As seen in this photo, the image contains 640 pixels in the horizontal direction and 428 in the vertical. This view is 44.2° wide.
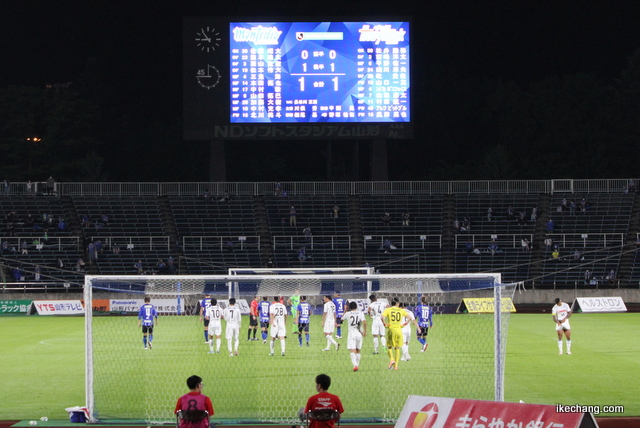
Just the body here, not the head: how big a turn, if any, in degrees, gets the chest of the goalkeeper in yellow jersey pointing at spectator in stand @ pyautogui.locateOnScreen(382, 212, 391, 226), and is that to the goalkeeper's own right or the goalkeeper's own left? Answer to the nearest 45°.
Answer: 0° — they already face them

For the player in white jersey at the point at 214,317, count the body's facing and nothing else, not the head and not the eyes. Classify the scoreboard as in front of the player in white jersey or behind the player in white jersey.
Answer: in front

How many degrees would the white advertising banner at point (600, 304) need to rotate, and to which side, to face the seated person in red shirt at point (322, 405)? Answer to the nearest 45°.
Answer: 0° — it already faces them

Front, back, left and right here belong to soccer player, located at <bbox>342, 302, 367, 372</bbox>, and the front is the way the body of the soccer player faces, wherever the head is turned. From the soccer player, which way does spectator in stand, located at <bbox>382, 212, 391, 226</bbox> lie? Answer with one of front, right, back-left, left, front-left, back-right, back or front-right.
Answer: front

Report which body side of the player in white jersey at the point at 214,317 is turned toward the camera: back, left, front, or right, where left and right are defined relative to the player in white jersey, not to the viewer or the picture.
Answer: back

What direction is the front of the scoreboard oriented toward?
toward the camera

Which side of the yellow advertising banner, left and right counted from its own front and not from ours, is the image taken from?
front

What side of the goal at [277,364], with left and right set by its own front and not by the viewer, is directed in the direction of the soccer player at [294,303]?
front

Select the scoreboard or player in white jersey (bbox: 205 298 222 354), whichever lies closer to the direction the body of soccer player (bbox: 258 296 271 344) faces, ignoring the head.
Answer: the scoreboard

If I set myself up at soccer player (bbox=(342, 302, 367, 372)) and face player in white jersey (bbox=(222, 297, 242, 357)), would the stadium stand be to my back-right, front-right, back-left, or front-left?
front-right

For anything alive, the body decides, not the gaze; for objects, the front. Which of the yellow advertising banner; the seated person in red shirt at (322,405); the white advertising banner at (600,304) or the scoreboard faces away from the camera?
the seated person in red shirt

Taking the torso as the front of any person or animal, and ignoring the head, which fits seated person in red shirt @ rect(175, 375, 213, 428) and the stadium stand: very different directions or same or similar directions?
very different directions

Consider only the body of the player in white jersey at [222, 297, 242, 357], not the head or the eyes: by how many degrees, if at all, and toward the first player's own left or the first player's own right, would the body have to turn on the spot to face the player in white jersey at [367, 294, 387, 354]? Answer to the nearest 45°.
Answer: approximately 90° to the first player's own right

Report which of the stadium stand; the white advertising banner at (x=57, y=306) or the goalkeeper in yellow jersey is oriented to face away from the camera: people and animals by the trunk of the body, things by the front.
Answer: the goalkeeper in yellow jersey

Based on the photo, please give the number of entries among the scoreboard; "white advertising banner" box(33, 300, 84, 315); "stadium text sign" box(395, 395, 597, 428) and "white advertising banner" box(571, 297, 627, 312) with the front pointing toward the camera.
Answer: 4

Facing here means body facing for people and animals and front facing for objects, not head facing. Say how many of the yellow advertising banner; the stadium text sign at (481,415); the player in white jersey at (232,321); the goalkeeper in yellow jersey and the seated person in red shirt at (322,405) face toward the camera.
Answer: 2

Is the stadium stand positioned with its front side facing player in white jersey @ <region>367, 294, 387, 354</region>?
yes

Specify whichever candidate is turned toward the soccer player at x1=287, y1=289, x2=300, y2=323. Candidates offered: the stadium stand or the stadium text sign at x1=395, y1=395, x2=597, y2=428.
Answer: the stadium stand

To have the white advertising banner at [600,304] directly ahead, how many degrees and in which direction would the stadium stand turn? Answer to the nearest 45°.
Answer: approximately 45° to its left

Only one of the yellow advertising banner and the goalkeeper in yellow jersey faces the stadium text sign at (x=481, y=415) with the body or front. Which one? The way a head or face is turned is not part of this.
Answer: the yellow advertising banner

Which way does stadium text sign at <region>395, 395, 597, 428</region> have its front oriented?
toward the camera
